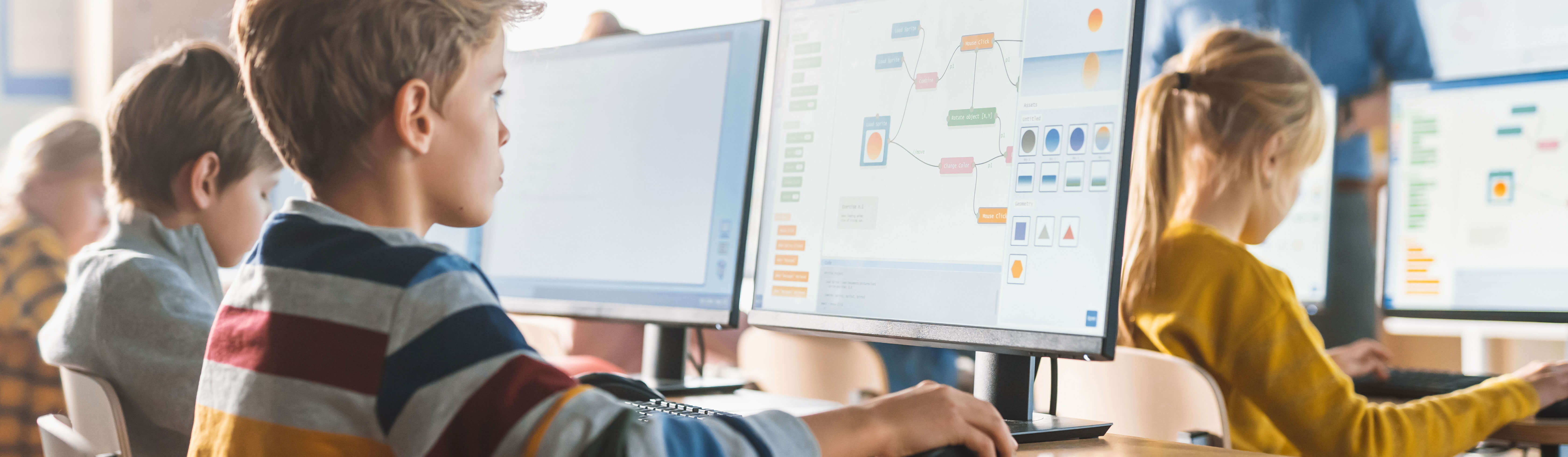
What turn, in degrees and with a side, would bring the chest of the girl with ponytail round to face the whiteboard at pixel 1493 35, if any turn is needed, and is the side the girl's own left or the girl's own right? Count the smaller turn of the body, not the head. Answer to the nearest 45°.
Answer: approximately 45° to the girl's own left

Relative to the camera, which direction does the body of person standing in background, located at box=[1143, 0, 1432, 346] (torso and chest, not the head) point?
toward the camera

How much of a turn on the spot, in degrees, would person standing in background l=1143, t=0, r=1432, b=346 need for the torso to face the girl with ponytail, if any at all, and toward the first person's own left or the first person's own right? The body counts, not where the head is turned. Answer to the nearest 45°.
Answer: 0° — they already face them

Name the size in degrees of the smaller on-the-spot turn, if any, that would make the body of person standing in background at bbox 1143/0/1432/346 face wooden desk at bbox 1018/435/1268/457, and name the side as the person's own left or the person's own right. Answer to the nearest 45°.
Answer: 0° — they already face it

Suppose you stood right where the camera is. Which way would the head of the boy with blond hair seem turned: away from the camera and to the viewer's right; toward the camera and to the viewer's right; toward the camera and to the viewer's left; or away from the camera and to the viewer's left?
away from the camera and to the viewer's right

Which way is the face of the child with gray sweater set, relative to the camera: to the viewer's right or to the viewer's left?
to the viewer's right

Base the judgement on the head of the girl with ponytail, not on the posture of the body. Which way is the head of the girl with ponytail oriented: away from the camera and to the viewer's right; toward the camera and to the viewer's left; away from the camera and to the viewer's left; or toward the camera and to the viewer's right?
away from the camera and to the viewer's right

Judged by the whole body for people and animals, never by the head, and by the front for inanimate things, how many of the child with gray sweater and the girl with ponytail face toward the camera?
0

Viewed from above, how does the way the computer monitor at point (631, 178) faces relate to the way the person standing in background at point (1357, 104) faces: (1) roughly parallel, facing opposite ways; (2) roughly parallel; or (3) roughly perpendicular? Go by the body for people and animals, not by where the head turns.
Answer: roughly parallel

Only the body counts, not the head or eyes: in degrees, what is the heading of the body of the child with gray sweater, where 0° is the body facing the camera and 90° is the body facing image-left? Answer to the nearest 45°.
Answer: approximately 225°
